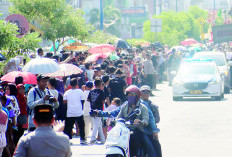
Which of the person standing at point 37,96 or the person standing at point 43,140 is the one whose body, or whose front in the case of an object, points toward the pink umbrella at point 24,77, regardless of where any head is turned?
the person standing at point 43,140

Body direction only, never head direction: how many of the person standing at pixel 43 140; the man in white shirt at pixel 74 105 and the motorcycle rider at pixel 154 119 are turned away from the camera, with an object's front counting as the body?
2
